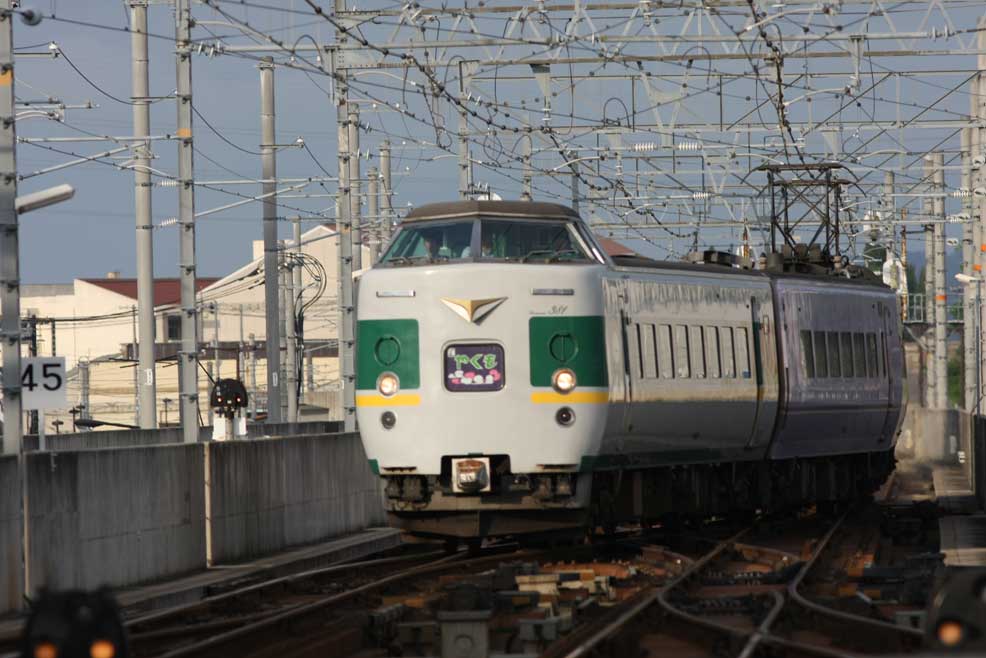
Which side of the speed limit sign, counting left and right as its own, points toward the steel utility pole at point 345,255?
back

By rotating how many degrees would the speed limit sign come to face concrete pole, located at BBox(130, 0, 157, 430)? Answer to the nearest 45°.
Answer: approximately 180°

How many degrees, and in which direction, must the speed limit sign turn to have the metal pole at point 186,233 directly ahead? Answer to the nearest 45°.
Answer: approximately 180°

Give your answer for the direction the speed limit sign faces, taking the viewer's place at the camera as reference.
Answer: facing the viewer

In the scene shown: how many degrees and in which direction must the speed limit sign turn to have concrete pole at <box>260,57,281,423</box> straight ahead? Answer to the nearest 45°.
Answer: approximately 180°

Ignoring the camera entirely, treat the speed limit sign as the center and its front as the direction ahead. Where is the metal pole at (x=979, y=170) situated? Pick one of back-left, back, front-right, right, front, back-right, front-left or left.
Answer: back-left

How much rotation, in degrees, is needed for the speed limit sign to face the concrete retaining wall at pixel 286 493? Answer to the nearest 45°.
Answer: approximately 135° to its left
